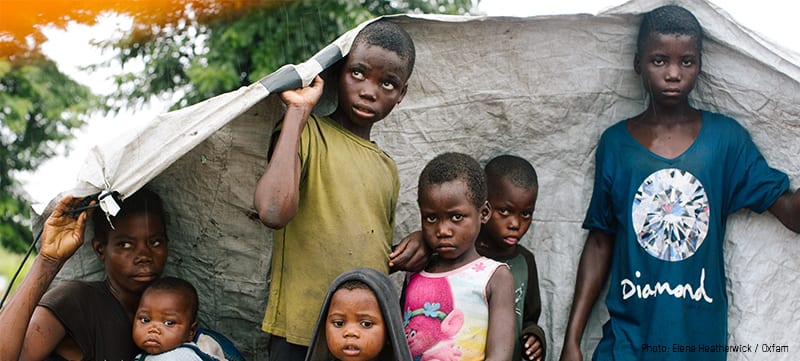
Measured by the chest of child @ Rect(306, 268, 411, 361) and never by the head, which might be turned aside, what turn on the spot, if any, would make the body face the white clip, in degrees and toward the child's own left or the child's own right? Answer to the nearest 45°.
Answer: approximately 90° to the child's own right

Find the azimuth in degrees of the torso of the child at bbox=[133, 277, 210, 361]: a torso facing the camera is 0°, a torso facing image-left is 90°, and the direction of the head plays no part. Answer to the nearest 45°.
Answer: approximately 45°

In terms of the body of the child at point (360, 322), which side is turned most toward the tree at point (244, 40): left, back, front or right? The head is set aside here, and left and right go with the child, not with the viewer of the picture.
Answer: back

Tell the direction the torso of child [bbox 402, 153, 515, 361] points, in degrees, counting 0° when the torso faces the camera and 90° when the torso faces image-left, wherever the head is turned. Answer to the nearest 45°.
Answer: approximately 45°

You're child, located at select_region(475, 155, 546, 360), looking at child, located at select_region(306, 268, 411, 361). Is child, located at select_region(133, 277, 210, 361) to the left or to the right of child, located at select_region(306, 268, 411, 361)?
right

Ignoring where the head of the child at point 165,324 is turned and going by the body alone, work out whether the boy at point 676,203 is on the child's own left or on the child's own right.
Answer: on the child's own left

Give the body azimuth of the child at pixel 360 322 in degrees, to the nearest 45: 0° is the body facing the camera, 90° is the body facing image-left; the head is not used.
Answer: approximately 0°

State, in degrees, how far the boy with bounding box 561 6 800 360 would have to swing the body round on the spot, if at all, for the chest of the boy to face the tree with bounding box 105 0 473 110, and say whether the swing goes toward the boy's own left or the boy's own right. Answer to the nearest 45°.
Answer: approximately 135° to the boy's own right

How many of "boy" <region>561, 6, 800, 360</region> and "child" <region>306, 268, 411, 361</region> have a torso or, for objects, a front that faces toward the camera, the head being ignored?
2
